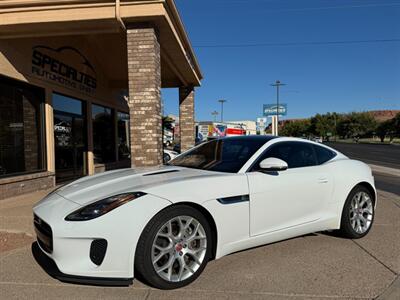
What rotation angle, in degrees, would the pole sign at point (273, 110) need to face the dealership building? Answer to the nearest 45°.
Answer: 0° — it already faces it

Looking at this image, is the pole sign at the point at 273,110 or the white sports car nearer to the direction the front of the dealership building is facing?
the white sports car

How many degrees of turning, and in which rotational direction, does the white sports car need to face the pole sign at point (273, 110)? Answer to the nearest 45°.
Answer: approximately 135° to its right

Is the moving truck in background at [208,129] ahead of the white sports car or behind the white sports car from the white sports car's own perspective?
behind

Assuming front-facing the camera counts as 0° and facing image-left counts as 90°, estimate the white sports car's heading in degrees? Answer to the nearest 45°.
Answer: approximately 45°

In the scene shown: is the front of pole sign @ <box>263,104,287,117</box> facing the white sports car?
yes

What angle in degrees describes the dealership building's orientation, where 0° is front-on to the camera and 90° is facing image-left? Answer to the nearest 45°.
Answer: approximately 315°

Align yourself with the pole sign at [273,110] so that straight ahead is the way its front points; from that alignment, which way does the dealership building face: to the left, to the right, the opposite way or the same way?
to the left

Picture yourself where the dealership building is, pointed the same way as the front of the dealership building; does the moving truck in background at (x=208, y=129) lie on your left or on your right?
on your left
